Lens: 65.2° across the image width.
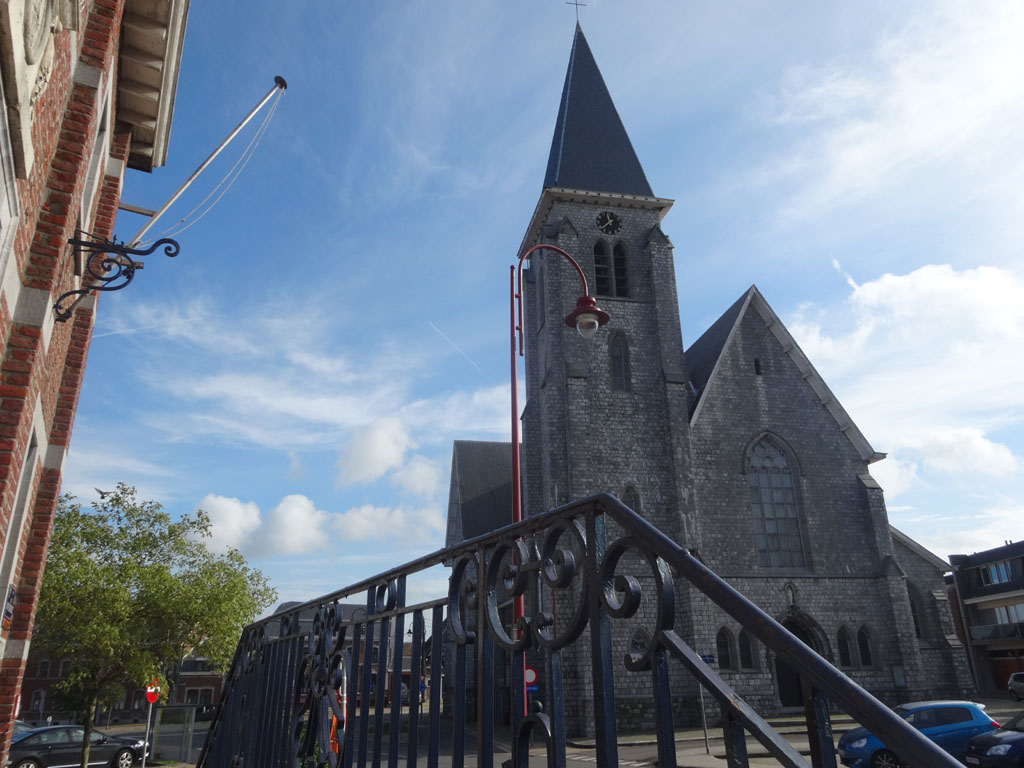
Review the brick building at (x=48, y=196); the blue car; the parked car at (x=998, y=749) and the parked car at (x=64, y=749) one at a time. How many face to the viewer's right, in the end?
2

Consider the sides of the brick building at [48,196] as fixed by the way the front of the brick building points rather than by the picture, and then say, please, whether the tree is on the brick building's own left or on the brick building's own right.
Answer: on the brick building's own left

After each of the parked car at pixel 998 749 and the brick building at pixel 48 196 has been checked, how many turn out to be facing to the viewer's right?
1

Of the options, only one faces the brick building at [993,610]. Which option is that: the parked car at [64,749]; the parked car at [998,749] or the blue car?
the parked car at [64,749]

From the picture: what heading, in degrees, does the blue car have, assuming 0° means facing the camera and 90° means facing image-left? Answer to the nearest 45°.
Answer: approximately 45°

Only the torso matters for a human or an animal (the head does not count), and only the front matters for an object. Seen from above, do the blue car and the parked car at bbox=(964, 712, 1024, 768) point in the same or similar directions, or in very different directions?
same or similar directions

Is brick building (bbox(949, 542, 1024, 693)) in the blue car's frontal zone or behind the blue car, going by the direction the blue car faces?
behind

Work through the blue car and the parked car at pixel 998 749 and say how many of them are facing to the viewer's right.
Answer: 0

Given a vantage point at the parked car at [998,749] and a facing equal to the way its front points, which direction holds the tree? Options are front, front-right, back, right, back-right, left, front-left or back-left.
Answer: front-right

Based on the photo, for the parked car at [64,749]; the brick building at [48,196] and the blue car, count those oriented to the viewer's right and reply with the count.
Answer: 2

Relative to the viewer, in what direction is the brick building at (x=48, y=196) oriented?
to the viewer's right

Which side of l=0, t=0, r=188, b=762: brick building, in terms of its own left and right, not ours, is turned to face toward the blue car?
front

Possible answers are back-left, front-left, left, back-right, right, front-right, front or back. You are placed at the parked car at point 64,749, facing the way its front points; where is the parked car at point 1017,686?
front

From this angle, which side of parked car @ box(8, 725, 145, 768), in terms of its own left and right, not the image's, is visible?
right

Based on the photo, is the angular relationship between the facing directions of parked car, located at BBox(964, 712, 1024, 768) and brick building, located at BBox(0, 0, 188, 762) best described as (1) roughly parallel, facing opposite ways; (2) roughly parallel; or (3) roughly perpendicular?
roughly parallel, facing opposite ways
